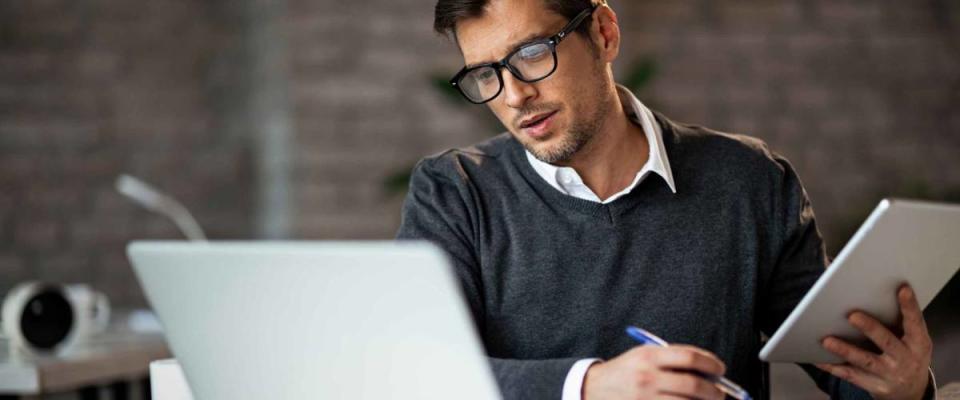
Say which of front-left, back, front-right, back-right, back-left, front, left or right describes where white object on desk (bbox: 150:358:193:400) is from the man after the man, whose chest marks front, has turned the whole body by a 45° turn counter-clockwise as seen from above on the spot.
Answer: right

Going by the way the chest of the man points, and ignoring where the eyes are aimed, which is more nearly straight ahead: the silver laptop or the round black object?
the silver laptop

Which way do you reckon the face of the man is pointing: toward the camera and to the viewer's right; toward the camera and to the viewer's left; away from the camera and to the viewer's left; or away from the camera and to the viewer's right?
toward the camera and to the viewer's left

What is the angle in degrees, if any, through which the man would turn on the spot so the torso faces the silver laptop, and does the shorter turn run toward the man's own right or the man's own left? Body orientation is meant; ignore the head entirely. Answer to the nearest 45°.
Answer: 0° — they already face it

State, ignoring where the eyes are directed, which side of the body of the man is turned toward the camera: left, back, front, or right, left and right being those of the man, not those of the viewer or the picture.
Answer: front
